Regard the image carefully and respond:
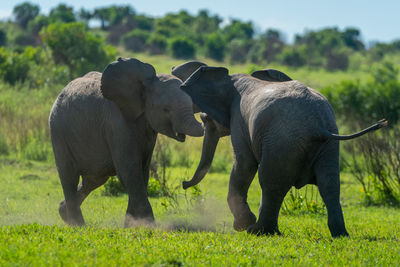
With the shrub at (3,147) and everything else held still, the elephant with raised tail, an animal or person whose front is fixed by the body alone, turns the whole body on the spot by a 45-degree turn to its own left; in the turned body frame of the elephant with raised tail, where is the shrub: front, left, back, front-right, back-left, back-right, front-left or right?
front-right

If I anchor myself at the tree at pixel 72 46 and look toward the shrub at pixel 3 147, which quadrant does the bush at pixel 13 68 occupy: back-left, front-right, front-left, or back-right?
front-right

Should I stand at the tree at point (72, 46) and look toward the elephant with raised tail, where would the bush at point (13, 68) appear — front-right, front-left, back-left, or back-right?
front-right

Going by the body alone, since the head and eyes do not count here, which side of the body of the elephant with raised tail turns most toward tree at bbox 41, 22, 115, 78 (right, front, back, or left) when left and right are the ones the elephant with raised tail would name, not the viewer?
front

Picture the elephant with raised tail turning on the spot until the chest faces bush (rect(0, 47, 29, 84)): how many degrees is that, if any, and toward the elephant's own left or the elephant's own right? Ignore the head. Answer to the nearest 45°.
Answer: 0° — it already faces it

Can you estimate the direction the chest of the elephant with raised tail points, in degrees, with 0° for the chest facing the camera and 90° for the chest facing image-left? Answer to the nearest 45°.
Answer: approximately 135°
